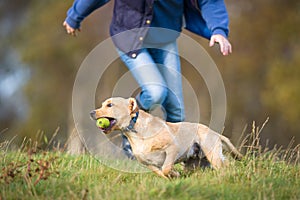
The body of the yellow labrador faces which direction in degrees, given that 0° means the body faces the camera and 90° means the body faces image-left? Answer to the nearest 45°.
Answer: approximately 90°
